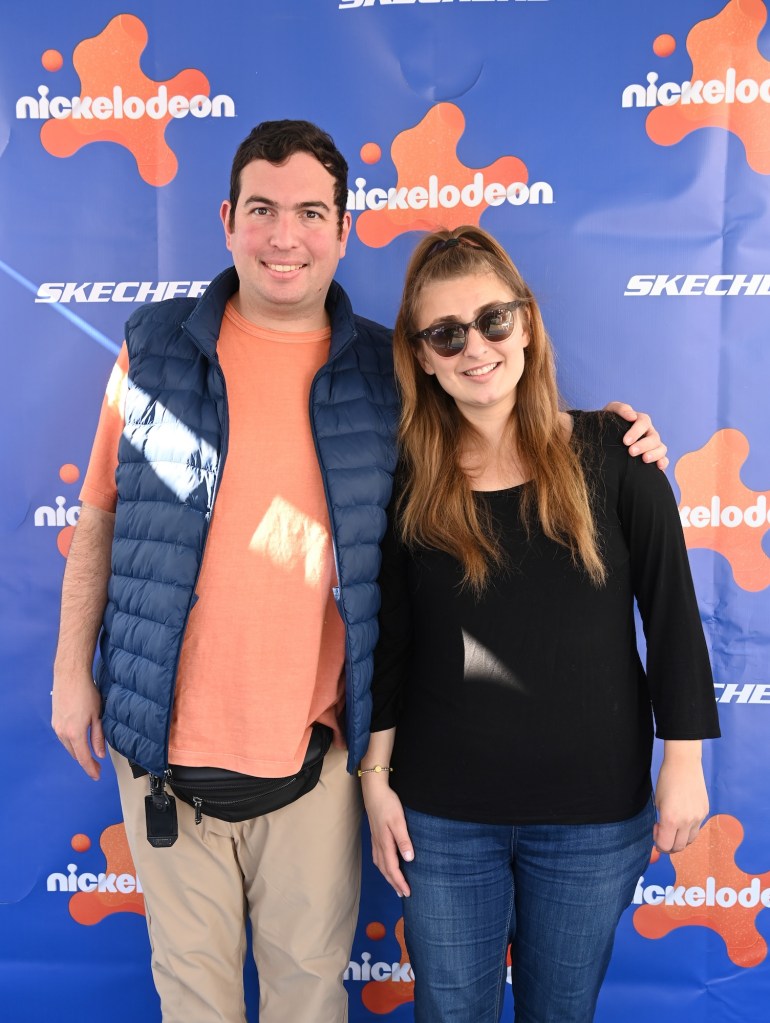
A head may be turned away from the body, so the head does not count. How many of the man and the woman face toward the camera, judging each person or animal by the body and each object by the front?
2

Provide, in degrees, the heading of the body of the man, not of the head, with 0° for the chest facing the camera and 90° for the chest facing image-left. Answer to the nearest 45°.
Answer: approximately 0°

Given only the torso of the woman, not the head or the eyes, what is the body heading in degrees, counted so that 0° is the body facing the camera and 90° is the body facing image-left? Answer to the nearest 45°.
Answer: approximately 0°
